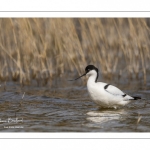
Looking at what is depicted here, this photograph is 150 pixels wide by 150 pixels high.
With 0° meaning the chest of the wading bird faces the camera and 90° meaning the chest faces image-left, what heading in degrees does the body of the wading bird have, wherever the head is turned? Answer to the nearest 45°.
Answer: approximately 90°
